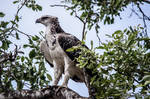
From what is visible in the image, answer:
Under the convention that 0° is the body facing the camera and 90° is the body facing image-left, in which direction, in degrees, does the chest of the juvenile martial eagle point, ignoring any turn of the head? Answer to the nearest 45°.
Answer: approximately 45°
